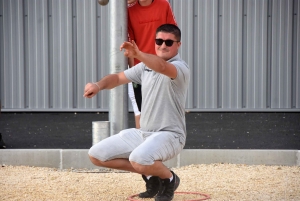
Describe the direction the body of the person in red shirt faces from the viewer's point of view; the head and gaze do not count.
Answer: toward the camera
